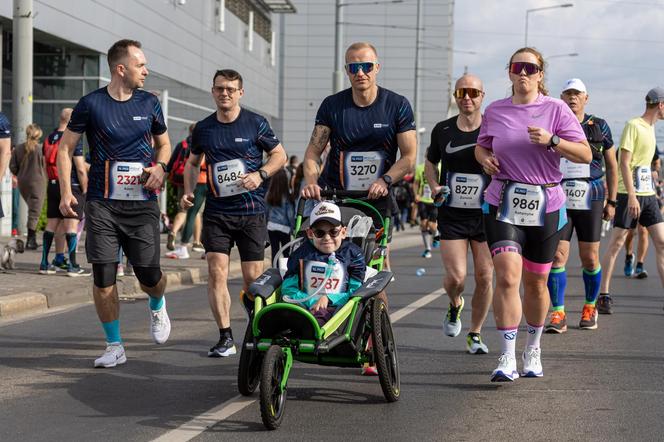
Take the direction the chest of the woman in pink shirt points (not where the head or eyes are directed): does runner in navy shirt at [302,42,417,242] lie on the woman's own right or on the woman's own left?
on the woman's own right

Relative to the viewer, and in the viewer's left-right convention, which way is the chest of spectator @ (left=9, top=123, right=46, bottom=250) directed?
facing away from the viewer

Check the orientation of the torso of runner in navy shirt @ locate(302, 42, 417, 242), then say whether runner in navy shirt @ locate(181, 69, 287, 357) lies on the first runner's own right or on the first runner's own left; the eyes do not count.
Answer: on the first runner's own right

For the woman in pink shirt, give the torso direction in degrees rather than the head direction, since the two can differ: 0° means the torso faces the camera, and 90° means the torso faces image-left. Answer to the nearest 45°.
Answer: approximately 0°

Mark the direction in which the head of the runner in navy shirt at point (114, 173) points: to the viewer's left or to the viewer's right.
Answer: to the viewer's right

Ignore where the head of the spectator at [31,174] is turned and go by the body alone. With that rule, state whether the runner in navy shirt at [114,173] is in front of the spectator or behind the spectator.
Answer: behind

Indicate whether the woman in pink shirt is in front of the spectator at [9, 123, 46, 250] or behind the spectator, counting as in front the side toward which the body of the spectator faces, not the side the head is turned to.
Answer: behind
